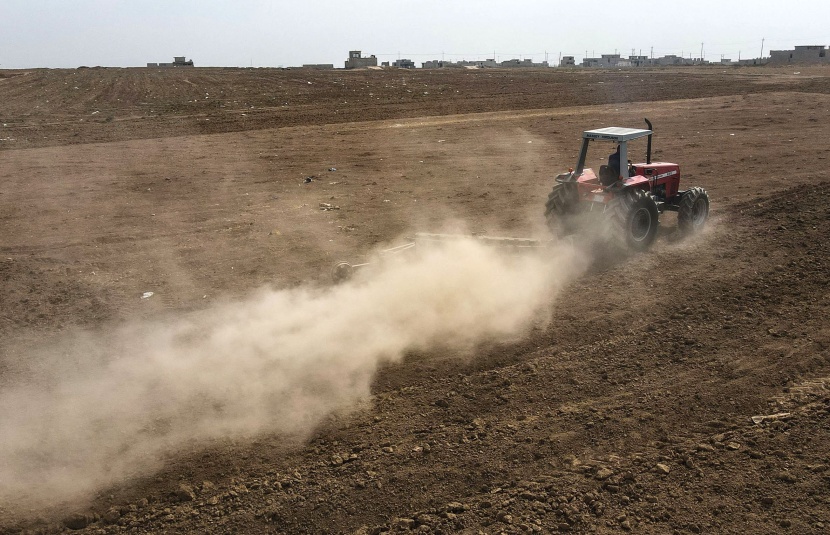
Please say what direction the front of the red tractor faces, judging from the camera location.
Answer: facing away from the viewer and to the right of the viewer

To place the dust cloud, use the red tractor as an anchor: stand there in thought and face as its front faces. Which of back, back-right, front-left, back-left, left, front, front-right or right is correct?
back
